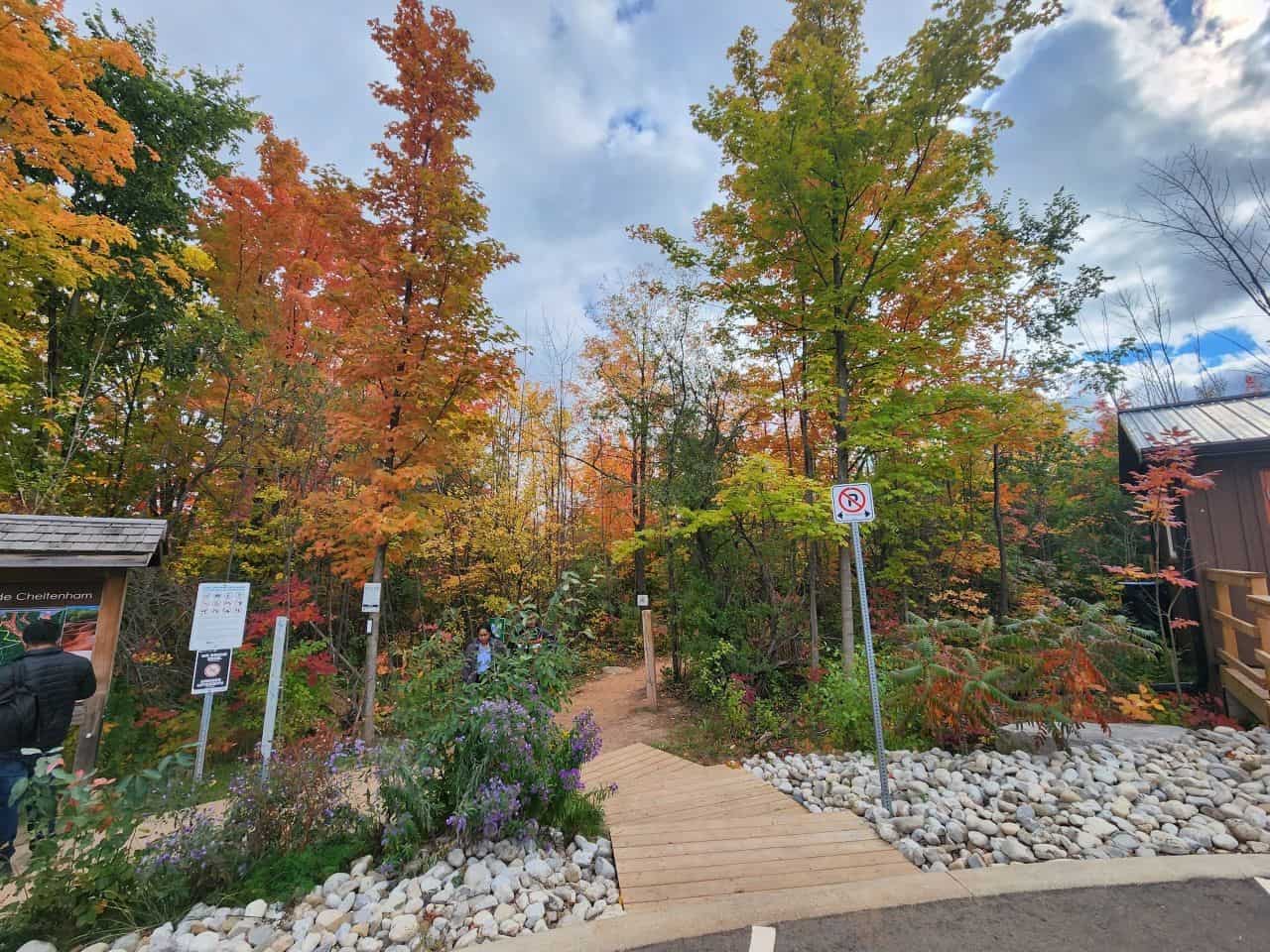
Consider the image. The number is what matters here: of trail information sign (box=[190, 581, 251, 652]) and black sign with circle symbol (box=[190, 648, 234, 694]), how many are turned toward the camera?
2

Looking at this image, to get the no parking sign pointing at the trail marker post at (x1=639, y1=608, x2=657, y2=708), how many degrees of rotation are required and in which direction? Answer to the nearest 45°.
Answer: approximately 135° to its right

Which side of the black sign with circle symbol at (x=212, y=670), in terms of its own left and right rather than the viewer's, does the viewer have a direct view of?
front

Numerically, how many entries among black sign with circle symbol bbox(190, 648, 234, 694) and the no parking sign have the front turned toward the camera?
2

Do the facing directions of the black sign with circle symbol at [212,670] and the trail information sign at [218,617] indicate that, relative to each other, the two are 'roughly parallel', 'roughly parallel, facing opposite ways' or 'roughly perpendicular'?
roughly parallel

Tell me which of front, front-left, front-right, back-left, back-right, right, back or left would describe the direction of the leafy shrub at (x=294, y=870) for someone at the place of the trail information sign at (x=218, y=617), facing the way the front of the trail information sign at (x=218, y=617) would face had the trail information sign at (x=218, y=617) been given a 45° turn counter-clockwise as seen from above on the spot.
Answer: front-right

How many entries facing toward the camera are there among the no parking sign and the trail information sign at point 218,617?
2

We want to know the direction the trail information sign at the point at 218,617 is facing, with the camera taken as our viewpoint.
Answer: facing the viewer

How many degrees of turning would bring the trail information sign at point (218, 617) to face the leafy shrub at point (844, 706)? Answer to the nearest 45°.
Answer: approximately 45° to its left

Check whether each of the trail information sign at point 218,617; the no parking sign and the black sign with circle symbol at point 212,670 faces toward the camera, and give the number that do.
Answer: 3
